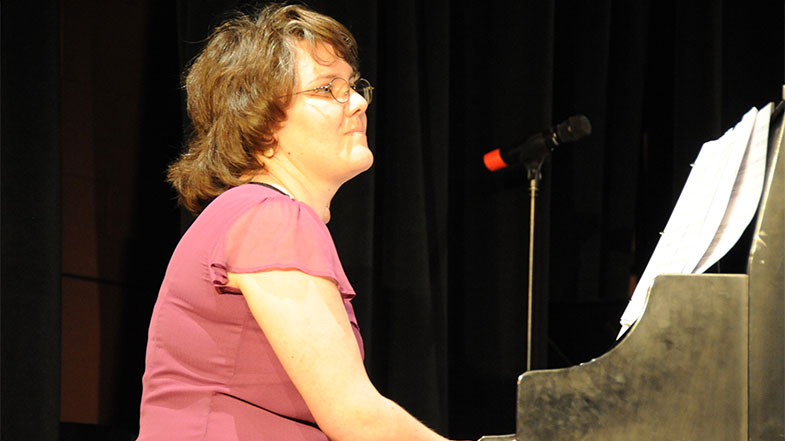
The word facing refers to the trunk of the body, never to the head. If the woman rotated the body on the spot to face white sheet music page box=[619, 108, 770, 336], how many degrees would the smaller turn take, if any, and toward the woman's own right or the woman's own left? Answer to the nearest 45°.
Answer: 0° — they already face it

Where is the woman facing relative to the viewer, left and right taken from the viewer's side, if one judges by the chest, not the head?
facing to the right of the viewer

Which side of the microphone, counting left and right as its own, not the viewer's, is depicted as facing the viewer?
right

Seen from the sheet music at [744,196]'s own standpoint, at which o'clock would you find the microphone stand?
The microphone stand is roughly at 2 o'clock from the sheet music.

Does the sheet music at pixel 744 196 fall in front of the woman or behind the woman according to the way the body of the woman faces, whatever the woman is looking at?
in front

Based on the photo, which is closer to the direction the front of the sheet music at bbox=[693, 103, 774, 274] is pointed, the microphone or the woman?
the woman

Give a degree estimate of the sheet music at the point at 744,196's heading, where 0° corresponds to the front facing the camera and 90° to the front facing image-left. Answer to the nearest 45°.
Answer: approximately 90°

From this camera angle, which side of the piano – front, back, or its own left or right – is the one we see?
left

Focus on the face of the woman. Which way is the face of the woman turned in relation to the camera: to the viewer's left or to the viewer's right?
to the viewer's right

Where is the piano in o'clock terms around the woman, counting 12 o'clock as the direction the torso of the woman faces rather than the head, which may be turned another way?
The piano is roughly at 1 o'clock from the woman.

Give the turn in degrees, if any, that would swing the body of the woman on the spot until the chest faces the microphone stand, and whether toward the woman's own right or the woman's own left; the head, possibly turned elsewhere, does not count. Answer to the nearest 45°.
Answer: approximately 45° to the woman's own left
